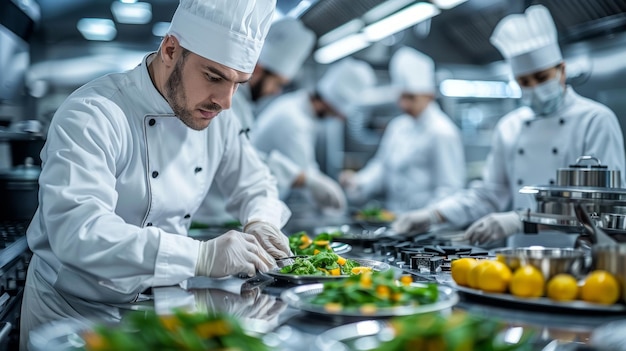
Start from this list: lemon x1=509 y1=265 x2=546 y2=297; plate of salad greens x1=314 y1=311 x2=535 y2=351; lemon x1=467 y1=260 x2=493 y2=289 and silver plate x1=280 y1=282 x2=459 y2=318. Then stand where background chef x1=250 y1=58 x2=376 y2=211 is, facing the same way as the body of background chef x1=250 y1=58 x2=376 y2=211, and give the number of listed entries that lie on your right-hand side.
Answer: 4

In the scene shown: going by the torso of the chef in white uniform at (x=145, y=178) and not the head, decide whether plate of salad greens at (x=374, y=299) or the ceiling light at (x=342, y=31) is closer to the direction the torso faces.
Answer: the plate of salad greens

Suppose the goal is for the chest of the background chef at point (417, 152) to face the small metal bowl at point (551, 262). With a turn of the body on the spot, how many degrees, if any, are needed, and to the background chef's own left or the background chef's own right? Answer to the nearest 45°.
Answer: approximately 45° to the background chef's own left

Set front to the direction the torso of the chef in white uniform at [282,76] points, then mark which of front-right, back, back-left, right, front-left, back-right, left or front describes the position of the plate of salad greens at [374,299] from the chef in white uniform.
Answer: front-right

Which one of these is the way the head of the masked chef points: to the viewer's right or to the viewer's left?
to the viewer's left
